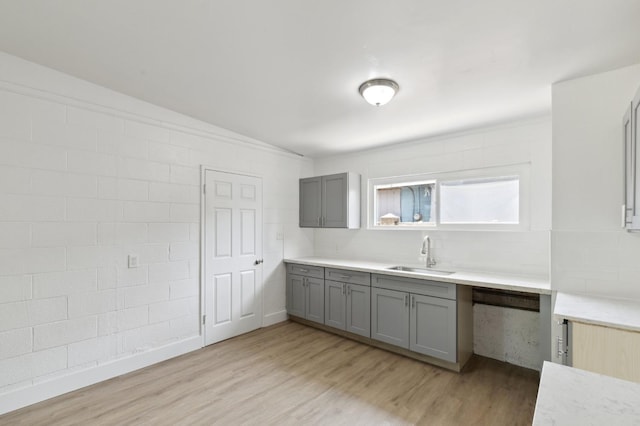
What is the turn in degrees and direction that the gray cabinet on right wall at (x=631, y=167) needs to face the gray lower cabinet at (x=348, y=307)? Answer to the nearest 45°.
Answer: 0° — it already faces it

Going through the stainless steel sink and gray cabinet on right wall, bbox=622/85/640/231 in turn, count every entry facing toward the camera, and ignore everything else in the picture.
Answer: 1

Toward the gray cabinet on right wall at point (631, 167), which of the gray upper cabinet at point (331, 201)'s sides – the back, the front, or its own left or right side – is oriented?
left

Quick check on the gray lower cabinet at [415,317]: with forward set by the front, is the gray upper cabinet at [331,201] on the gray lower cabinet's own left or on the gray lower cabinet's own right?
on the gray lower cabinet's own right

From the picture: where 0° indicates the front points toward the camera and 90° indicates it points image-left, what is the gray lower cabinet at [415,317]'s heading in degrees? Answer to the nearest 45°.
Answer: approximately 45°

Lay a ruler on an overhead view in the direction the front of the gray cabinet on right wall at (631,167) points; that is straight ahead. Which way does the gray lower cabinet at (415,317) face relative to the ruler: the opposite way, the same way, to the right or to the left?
to the left

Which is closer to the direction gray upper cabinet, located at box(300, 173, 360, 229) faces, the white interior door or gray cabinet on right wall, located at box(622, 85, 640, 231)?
the white interior door

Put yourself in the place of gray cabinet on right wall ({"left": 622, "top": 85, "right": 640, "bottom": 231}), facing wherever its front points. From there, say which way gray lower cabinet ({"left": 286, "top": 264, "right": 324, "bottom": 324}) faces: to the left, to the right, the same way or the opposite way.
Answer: to the left

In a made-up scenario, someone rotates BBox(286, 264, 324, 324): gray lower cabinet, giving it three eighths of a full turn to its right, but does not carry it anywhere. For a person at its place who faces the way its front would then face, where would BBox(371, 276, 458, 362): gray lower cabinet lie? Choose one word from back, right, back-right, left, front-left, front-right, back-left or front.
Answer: back-right

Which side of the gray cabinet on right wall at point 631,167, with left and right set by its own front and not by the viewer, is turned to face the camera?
left
